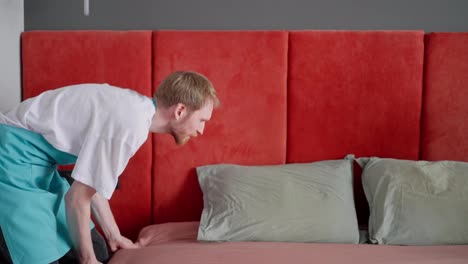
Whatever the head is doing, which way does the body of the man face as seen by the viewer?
to the viewer's right

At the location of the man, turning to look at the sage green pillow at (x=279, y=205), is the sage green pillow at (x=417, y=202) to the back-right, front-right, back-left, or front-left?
front-right

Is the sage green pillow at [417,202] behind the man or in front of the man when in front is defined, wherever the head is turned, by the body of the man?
in front

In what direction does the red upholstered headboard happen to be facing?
toward the camera

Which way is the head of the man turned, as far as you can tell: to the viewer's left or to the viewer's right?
to the viewer's right

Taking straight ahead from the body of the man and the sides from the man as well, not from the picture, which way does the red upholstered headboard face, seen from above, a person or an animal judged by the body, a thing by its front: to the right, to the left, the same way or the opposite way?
to the right

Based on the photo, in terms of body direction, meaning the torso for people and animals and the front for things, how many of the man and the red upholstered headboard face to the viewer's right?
1

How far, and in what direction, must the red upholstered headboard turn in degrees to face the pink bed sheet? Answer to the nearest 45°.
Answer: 0° — it already faces it

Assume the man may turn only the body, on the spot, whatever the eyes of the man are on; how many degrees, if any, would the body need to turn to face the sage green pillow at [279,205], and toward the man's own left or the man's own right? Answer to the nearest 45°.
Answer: approximately 45° to the man's own left

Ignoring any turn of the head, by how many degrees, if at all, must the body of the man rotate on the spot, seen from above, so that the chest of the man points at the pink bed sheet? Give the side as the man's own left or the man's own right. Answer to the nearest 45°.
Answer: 0° — they already face it

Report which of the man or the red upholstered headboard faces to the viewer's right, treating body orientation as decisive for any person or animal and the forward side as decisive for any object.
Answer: the man
